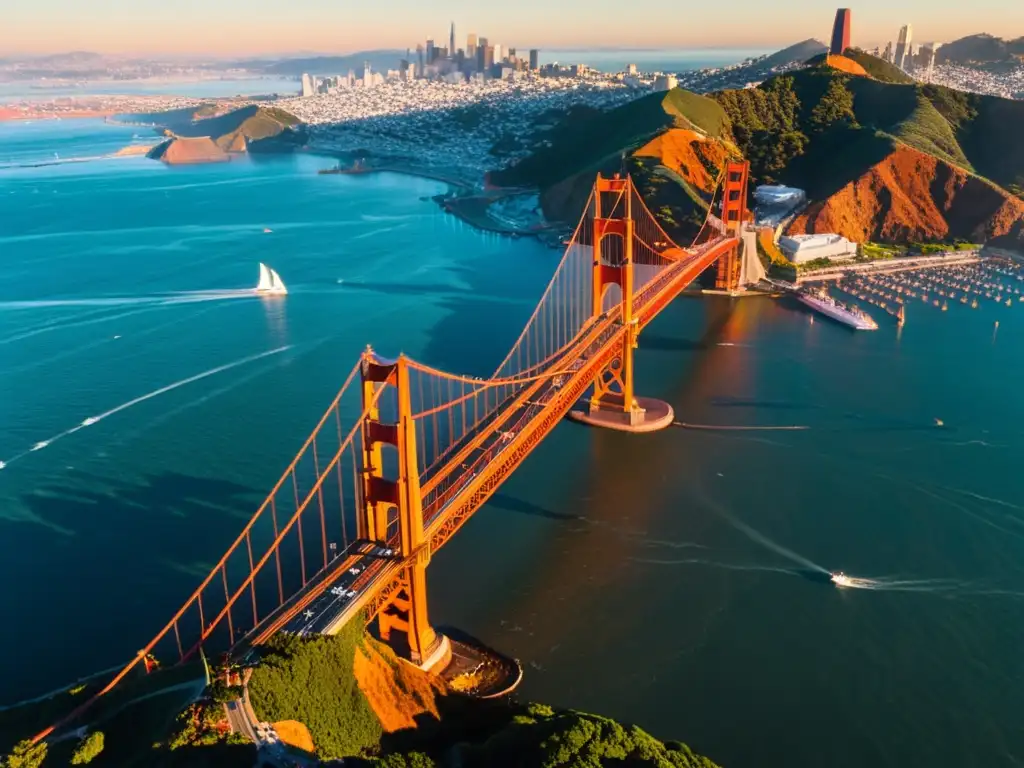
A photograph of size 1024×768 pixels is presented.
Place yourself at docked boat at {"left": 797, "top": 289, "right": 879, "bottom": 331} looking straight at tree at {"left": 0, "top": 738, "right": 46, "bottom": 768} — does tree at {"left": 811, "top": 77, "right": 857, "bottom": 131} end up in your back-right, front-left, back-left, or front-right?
back-right

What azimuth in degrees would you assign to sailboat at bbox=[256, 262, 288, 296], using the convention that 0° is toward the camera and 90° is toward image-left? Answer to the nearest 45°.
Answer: approximately 270°

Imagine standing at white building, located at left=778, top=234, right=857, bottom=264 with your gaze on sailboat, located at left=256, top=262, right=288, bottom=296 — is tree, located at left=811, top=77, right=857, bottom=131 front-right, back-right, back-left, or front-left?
back-right

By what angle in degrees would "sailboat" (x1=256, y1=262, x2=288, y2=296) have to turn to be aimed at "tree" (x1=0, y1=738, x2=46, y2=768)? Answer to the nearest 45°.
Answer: approximately 90° to its right

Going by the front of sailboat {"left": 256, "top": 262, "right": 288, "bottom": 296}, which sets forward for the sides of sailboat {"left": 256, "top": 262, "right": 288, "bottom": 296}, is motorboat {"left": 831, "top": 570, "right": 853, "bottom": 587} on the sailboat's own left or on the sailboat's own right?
on the sailboat's own right
